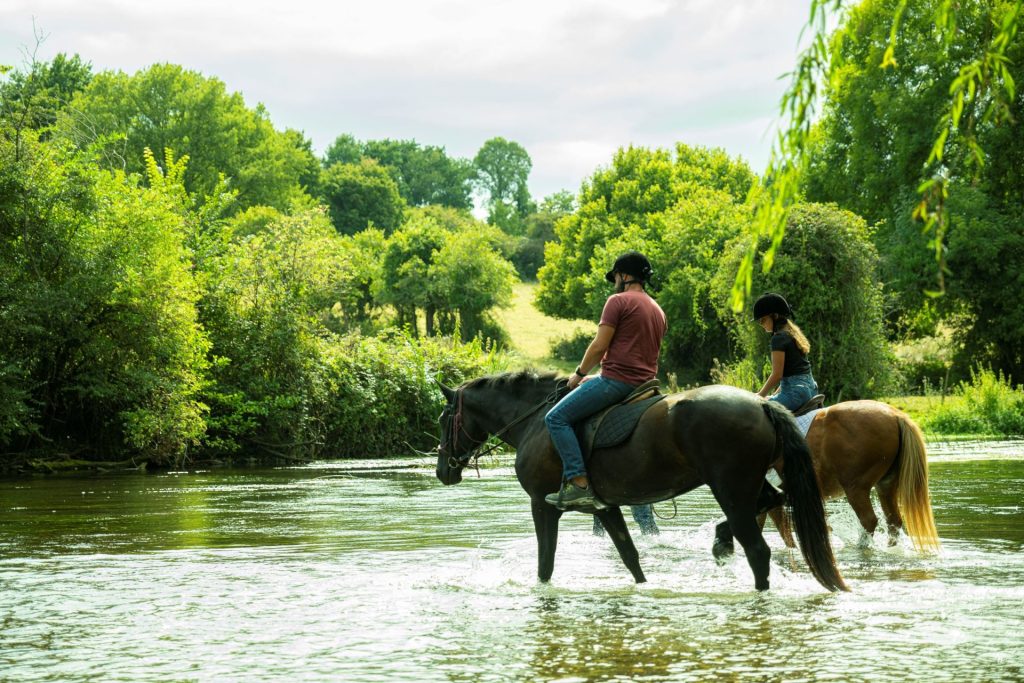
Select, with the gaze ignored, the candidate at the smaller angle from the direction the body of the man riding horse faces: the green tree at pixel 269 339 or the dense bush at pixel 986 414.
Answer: the green tree

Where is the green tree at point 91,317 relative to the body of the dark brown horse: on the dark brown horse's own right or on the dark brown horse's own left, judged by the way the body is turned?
on the dark brown horse's own right

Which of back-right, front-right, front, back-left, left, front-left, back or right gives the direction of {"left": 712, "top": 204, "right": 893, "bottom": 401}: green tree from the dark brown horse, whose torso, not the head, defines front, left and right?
right

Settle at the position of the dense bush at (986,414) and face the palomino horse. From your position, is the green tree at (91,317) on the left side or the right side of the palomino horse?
right

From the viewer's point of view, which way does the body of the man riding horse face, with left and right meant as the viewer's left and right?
facing away from the viewer and to the left of the viewer

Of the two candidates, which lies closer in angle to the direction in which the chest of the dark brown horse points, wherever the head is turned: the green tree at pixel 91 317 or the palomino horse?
the green tree

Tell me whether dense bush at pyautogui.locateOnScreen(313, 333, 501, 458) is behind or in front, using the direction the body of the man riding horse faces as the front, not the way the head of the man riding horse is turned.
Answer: in front

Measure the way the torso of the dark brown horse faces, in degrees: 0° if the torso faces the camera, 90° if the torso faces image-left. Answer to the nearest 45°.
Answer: approximately 90°
